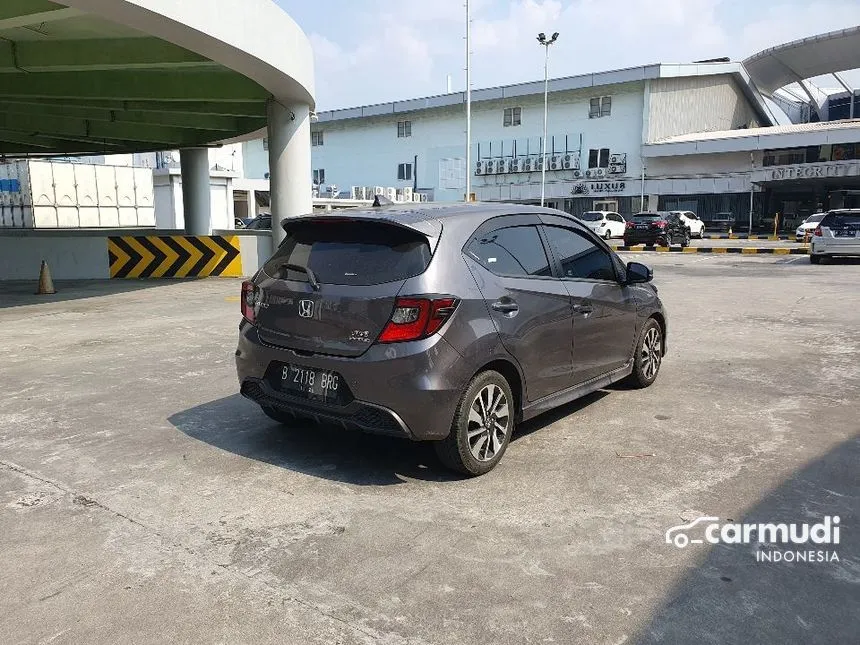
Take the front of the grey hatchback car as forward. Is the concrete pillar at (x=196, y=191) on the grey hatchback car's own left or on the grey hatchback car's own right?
on the grey hatchback car's own left

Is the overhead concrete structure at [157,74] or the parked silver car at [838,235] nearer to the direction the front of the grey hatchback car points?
the parked silver car

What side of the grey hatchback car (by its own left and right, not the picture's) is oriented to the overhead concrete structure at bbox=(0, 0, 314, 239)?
left

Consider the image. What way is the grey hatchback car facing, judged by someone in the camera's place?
facing away from the viewer and to the right of the viewer

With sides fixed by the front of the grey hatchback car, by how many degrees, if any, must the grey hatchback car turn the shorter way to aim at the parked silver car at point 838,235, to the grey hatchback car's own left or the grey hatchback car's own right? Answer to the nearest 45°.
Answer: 0° — it already faces it

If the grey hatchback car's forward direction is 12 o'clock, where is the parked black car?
The parked black car is roughly at 11 o'clock from the grey hatchback car.

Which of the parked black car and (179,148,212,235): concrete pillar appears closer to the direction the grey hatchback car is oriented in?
the parked black car

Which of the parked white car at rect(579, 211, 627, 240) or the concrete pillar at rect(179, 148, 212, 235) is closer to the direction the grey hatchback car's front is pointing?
the parked white car

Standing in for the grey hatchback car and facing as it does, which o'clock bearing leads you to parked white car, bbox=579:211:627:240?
The parked white car is roughly at 11 o'clock from the grey hatchback car.

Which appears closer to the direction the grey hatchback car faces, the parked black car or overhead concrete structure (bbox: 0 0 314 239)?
the parked black car

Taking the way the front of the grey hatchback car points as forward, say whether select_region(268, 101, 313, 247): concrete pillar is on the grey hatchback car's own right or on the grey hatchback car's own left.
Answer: on the grey hatchback car's own left

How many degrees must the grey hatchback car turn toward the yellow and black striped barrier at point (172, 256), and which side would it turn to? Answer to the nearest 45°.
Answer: approximately 90° to its left
